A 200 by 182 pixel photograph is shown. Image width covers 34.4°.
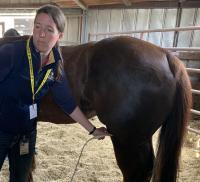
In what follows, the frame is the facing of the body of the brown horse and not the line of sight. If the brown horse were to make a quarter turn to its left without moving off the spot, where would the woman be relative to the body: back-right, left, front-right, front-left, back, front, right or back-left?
front

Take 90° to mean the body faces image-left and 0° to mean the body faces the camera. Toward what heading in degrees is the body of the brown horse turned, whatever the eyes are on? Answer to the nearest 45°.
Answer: approximately 135°
